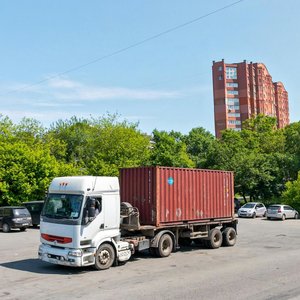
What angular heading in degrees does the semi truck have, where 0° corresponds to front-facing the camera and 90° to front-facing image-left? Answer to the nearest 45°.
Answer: approximately 45°

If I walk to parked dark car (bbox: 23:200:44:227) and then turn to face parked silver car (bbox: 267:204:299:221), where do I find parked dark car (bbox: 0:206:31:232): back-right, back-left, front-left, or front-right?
back-right

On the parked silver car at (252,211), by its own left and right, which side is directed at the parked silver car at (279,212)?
left

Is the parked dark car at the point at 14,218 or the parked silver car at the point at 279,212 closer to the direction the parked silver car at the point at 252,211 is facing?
the parked dark car

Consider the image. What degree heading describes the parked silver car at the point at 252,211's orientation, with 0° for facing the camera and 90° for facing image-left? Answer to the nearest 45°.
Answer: approximately 45°

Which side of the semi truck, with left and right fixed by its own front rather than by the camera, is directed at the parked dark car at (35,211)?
right

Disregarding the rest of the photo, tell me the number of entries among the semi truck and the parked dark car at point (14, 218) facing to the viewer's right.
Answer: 0

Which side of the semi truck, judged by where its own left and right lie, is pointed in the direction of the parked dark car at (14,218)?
right
